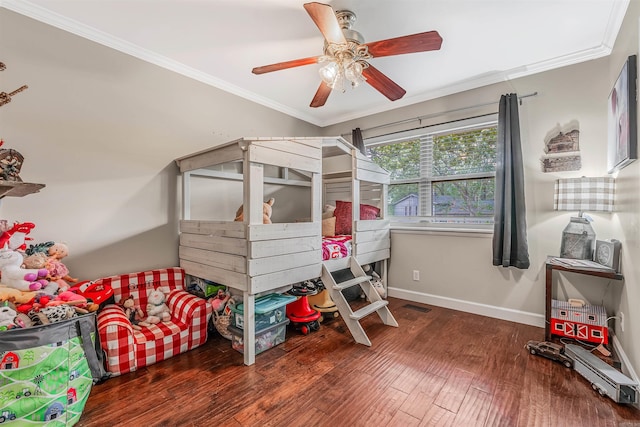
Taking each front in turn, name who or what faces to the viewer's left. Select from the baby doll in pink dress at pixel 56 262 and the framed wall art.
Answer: the framed wall art

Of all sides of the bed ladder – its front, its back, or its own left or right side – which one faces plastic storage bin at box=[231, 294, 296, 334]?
right

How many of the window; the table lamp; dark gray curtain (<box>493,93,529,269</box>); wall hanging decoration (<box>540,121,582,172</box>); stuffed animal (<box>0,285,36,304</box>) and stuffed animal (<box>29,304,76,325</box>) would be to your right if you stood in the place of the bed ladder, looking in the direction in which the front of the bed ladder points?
2

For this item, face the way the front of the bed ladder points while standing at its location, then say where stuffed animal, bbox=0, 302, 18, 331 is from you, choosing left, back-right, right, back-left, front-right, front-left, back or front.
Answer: right

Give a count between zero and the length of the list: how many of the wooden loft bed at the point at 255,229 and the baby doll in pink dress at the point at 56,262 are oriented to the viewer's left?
0

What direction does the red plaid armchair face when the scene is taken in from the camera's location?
facing the viewer and to the right of the viewer

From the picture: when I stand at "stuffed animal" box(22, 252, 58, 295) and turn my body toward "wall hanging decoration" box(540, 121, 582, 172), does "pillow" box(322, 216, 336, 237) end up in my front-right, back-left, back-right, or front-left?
front-left

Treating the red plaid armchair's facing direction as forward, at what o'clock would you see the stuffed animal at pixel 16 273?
The stuffed animal is roughly at 4 o'clock from the red plaid armchair.

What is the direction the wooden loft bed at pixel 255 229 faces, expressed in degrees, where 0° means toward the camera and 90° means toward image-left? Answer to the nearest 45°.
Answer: approximately 45°

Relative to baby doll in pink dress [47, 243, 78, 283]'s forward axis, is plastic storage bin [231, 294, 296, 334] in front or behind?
in front

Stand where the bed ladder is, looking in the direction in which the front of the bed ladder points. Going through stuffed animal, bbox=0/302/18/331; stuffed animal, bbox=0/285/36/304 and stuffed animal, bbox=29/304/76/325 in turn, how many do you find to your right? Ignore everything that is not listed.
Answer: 3

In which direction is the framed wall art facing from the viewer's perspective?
to the viewer's left
